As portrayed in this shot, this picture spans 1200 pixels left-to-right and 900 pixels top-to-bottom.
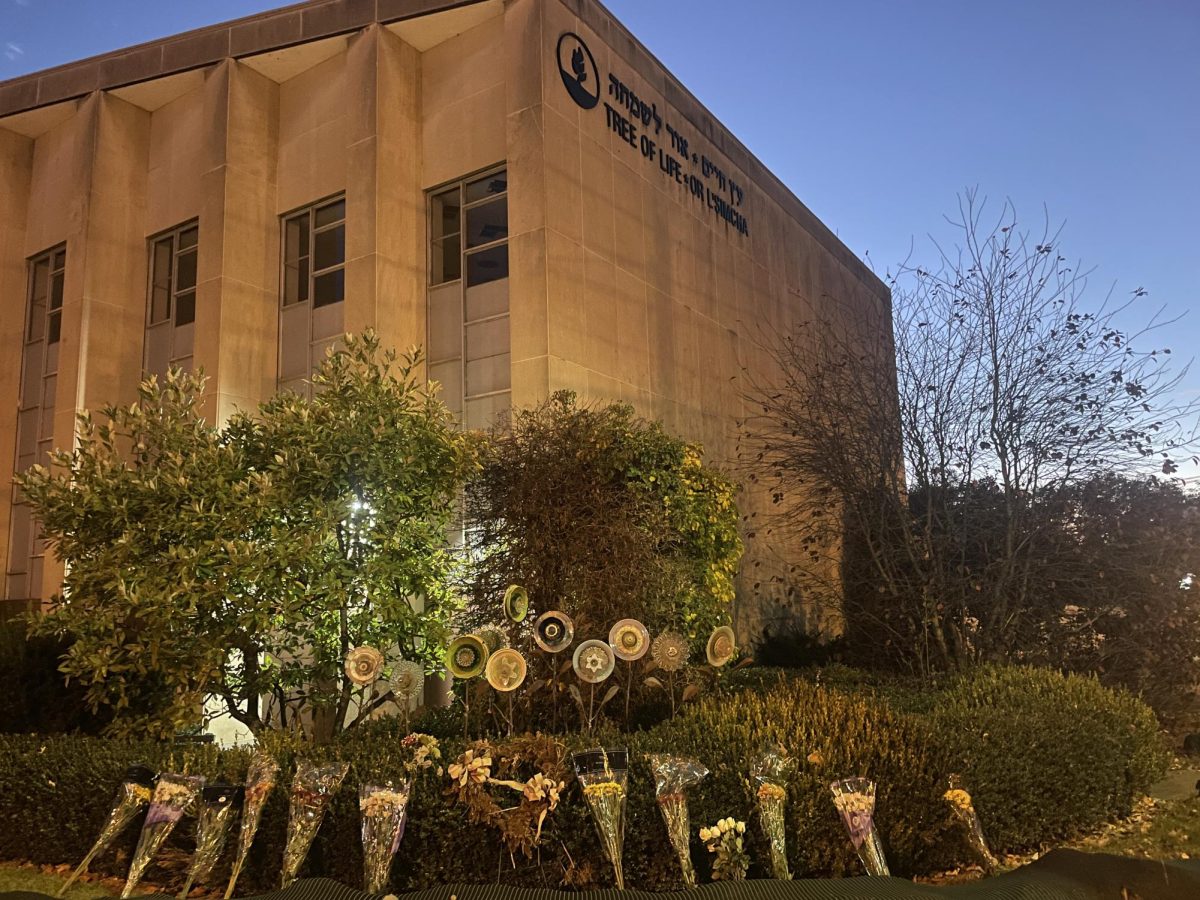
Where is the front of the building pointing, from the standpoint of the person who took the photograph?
facing the viewer and to the right of the viewer

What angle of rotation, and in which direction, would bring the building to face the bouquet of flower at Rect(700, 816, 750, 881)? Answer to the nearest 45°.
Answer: approximately 45° to its right
